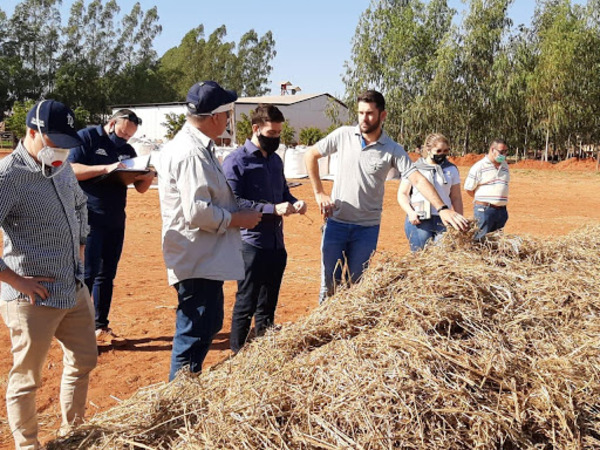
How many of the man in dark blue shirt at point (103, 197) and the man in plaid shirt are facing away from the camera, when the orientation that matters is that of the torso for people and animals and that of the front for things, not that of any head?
0

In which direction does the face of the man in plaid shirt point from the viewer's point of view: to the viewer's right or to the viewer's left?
to the viewer's right

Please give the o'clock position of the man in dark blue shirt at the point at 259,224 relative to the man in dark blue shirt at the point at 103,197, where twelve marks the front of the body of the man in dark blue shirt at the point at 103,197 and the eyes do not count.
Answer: the man in dark blue shirt at the point at 259,224 is roughly at 12 o'clock from the man in dark blue shirt at the point at 103,197.

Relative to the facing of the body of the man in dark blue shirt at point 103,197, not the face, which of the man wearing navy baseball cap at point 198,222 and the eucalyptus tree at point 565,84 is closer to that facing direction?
the man wearing navy baseball cap

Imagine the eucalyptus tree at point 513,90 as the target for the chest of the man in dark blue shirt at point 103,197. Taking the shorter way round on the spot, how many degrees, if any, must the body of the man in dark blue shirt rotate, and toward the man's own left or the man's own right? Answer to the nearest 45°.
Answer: approximately 90° to the man's own left

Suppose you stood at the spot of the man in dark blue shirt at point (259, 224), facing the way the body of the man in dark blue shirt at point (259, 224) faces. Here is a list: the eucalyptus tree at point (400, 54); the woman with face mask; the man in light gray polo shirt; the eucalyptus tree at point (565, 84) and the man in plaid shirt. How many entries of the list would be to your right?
1

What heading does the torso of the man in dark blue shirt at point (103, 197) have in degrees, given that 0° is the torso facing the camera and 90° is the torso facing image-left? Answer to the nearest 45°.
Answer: approximately 315°

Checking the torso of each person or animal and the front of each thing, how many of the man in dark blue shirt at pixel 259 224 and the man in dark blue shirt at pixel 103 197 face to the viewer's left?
0

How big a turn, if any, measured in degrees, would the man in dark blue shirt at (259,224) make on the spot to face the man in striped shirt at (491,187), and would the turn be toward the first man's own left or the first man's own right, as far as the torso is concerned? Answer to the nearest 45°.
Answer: approximately 90° to the first man's own left

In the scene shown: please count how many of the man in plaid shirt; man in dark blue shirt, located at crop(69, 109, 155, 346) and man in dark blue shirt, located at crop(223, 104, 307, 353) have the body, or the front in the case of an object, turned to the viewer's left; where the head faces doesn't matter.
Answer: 0

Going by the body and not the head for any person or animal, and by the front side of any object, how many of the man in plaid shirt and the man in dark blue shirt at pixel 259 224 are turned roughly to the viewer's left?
0

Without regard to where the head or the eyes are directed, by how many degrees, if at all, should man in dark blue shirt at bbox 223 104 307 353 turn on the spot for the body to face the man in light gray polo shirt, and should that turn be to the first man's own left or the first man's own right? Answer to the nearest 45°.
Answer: approximately 45° to the first man's own left

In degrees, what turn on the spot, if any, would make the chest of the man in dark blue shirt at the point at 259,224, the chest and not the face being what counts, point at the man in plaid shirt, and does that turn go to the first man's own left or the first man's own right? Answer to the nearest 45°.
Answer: approximately 90° to the first man's own right

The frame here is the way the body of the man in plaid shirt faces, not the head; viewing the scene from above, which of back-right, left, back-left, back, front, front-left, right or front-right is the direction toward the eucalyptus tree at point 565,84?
left

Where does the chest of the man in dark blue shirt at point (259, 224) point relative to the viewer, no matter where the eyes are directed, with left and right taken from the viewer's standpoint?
facing the viewer and to the right of the viewer

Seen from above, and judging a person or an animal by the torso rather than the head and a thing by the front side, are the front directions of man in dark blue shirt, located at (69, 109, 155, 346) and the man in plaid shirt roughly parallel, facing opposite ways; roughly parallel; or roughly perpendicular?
roughly parallel

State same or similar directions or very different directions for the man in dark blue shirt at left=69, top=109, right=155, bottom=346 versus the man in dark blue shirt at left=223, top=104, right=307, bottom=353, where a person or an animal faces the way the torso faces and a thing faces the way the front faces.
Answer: same or similar directions
